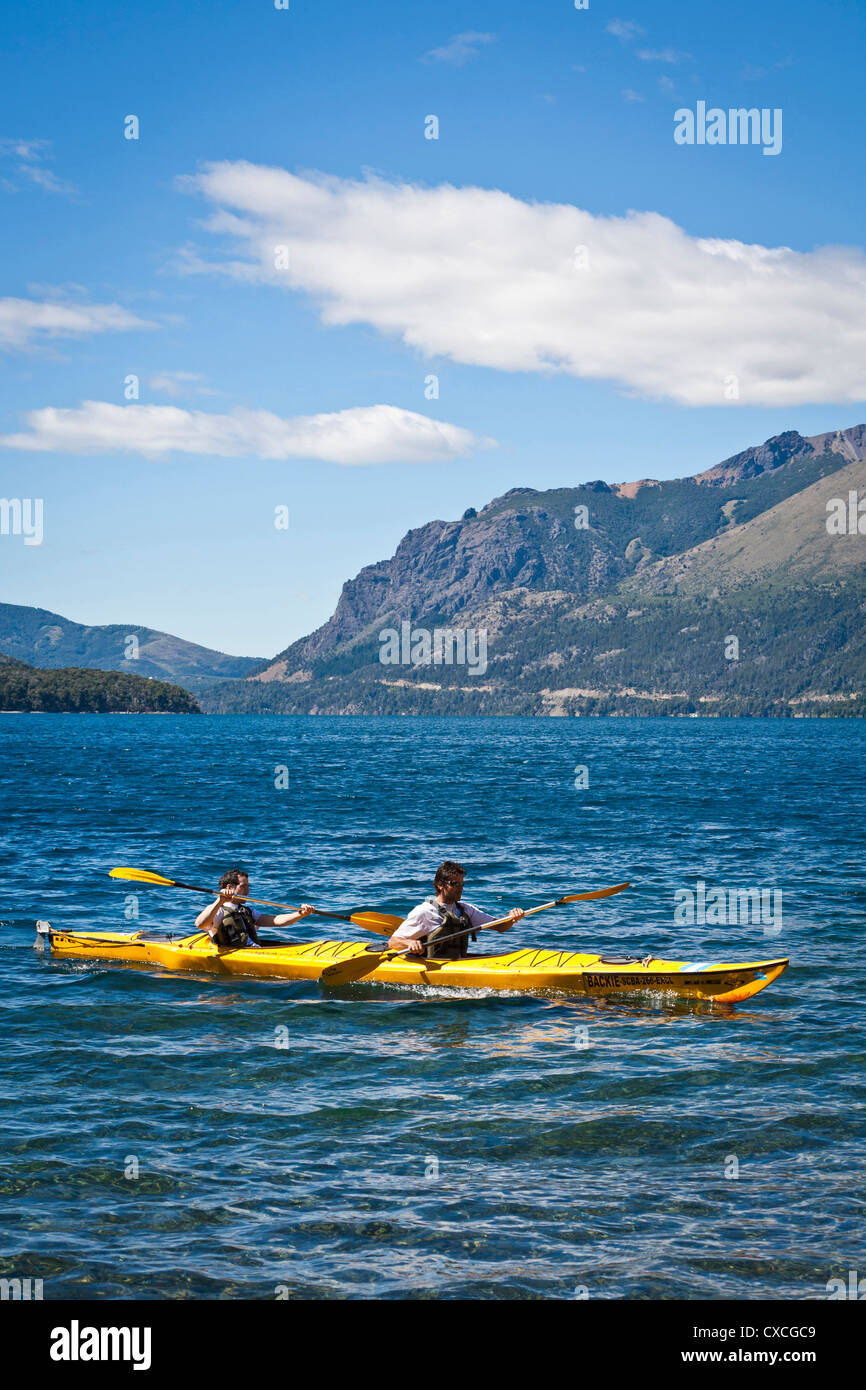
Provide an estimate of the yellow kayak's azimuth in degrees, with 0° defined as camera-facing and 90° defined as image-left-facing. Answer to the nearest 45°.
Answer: approximately 270°
